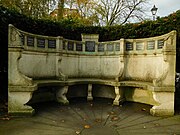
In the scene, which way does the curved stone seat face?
toward the camera
